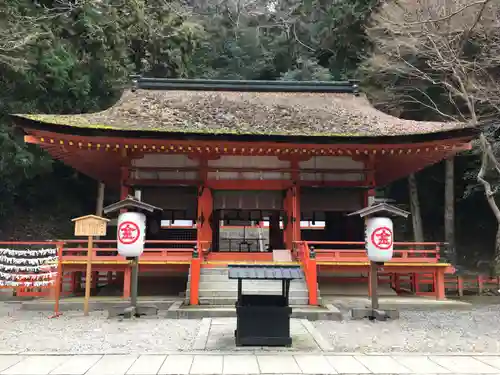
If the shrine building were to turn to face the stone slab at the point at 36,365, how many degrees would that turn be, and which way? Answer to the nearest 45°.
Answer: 0° — it already faces it

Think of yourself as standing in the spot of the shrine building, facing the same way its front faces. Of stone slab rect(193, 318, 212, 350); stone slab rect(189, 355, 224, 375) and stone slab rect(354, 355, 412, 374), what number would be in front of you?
3

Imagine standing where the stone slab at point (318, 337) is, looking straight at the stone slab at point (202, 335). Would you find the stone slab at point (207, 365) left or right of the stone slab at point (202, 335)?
left

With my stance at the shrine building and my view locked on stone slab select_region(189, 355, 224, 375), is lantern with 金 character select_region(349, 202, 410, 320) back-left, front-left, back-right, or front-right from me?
front-left

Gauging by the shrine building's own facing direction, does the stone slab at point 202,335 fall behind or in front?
in front

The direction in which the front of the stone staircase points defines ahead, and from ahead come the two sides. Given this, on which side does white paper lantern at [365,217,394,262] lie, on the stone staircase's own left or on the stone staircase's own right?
on the stone staircase's own left

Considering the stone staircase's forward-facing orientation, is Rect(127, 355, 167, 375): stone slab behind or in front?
in front

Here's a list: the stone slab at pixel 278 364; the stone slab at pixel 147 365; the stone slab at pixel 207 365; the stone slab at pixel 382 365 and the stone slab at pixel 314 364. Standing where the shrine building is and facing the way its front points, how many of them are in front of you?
5

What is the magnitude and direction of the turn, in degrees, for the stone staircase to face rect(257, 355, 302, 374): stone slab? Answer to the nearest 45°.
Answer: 0° — it already faces it

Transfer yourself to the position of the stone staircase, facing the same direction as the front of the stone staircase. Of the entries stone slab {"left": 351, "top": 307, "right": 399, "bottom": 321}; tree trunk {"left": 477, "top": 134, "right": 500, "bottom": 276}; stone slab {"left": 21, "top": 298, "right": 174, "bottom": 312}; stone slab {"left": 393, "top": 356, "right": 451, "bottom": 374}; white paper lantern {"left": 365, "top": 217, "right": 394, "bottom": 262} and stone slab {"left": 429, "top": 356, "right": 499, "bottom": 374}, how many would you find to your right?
1

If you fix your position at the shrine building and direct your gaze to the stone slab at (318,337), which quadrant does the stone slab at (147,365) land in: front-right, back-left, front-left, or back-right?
front-right

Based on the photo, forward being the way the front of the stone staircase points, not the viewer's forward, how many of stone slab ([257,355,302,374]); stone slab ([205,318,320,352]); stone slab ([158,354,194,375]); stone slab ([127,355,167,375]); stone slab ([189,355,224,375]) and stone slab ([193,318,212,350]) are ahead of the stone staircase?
6

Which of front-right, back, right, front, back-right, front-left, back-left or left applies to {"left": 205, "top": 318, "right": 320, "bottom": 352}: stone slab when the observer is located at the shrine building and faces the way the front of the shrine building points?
front

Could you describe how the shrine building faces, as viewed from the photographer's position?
facing the viewer

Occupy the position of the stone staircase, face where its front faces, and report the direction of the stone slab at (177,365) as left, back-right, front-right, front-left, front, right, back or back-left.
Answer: front

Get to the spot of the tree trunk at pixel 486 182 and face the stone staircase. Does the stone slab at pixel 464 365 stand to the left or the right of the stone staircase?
left

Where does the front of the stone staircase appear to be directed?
toward the camera

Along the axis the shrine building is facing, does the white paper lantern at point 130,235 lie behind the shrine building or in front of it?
in front

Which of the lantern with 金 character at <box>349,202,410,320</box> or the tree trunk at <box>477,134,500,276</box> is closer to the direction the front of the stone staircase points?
the lantern with 金 character

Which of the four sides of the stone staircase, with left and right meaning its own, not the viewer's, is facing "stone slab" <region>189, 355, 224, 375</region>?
front

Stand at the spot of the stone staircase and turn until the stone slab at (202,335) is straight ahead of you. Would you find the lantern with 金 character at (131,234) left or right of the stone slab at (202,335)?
right

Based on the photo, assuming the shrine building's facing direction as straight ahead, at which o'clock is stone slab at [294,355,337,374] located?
The stone slab is roughly at 12 o'clock from the shrine building.
